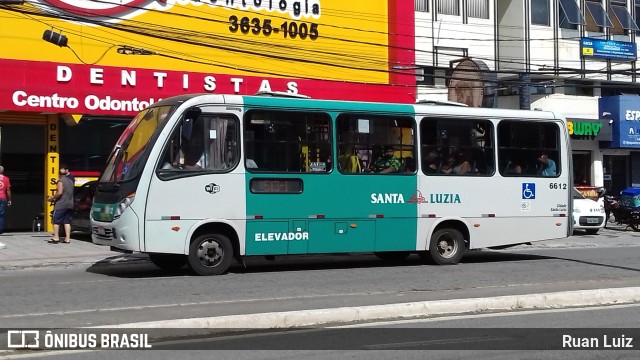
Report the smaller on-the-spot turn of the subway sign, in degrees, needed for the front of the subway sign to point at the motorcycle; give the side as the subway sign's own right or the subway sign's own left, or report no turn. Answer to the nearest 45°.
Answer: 0° — it already faces it

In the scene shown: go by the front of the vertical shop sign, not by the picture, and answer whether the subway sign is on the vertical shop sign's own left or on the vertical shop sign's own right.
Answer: on the vertical shop sign's own left

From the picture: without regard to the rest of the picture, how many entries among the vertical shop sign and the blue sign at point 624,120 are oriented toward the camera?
2

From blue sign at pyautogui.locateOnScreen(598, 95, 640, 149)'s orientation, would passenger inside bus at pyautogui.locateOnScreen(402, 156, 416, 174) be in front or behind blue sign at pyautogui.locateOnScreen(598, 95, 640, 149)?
in front

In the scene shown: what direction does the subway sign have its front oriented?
toward the camera

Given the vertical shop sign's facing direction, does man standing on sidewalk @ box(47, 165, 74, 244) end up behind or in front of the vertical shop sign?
in front

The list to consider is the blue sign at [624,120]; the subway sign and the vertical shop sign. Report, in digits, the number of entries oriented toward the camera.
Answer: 3

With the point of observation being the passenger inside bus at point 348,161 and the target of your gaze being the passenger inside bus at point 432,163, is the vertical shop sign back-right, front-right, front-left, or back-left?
back-left

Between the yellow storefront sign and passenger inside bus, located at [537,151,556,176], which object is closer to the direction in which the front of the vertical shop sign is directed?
the passenger inside bus

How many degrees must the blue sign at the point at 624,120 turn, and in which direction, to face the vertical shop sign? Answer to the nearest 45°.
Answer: approximately 45° to its right

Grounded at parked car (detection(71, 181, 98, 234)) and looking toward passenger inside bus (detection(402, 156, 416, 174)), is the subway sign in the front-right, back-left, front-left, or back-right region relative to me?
front-left

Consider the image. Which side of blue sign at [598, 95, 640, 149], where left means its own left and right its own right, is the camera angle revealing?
front

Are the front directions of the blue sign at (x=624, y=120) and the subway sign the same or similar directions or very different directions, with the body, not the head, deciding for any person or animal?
same or similar directions

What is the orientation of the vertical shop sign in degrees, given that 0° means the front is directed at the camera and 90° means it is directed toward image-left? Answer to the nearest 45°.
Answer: approximately 0°

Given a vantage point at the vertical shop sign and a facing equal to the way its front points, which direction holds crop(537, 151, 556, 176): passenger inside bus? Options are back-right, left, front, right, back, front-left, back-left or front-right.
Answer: front-left

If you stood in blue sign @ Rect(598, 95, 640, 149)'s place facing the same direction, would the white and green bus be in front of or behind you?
in front

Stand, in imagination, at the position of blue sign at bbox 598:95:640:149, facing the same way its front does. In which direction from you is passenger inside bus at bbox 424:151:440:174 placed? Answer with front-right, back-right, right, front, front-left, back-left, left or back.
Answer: front
